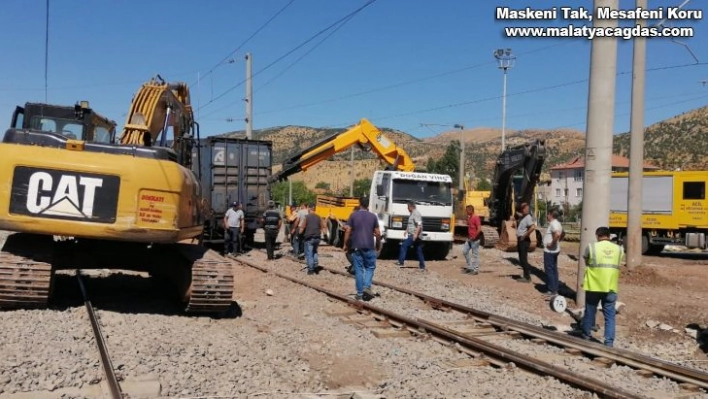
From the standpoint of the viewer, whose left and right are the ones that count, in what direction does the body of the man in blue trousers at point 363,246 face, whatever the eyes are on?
facing away from the viewer

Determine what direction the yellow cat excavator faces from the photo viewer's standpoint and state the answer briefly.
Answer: facing away from the viewer

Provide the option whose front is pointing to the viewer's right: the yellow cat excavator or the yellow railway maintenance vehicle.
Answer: the yellow railway maintenance vehicle

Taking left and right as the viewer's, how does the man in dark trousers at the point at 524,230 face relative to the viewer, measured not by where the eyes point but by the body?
facing to the left of the viewer

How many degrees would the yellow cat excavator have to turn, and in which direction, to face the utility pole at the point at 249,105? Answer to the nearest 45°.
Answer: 0° — it already faces it

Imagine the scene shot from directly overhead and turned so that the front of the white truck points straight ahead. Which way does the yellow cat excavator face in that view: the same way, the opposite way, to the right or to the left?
the opposite way

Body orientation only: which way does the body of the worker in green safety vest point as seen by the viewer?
away from the camera
